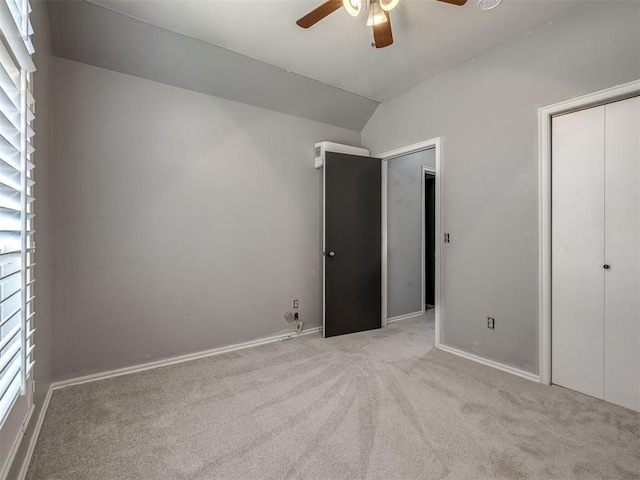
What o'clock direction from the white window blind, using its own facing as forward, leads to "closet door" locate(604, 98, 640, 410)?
The closet door is roughly at 1 o'clock from the white window blind.

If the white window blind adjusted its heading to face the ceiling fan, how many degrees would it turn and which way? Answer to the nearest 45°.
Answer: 0° — it already faces it

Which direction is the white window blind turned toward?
to the viewer's right

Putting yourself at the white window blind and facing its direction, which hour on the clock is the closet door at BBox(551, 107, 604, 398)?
The closet door is roughly at 1 o'clock from the white window blind.
